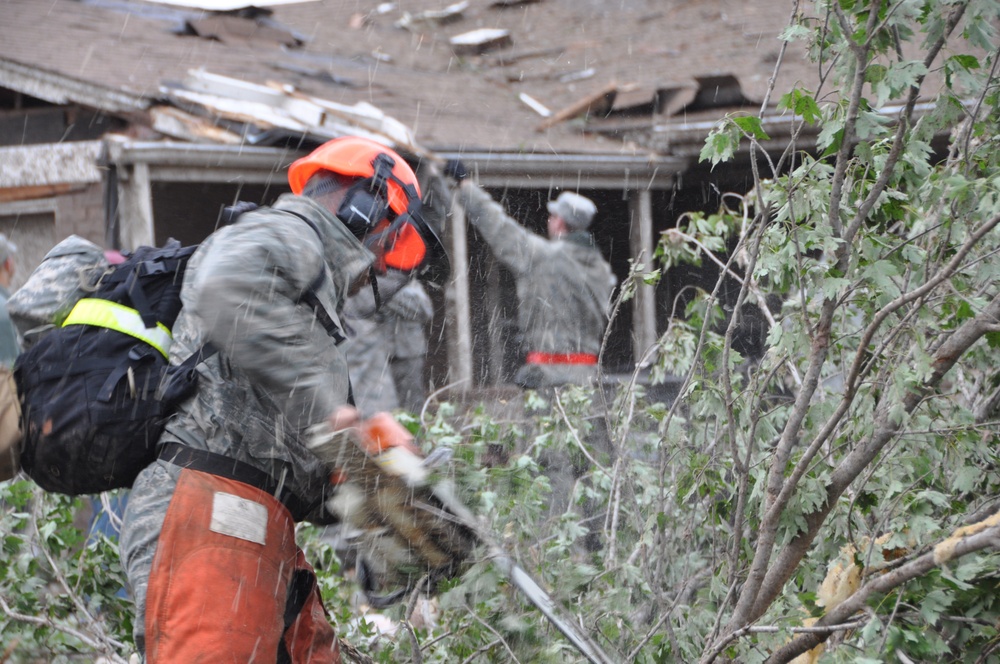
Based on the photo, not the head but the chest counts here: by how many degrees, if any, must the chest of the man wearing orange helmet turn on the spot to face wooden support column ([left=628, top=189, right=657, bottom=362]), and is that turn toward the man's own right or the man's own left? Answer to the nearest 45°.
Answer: approximately 45° to the man's own left

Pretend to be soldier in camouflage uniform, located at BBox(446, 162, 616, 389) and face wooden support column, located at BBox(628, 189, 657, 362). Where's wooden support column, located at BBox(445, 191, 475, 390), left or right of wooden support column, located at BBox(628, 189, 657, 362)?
left

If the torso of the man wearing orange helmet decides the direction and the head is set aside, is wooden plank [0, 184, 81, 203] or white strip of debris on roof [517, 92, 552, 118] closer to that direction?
the white strip of debris on roof

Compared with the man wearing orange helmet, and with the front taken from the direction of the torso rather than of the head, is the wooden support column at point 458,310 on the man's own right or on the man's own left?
on the man's own left

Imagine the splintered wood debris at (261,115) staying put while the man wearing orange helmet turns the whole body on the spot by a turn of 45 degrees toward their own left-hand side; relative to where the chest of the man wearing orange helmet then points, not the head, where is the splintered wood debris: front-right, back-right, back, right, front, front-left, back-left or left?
front-left

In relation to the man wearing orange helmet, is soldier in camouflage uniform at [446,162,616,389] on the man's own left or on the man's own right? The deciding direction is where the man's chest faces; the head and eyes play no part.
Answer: on the man's own left

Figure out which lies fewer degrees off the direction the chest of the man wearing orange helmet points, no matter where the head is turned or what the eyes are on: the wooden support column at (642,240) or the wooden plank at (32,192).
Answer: the wooden support column

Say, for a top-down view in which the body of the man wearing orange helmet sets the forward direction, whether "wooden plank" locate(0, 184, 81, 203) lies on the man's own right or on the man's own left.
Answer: on the man's own left

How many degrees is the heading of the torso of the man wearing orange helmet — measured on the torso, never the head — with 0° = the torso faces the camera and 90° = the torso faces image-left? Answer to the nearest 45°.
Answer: approximately 270°
